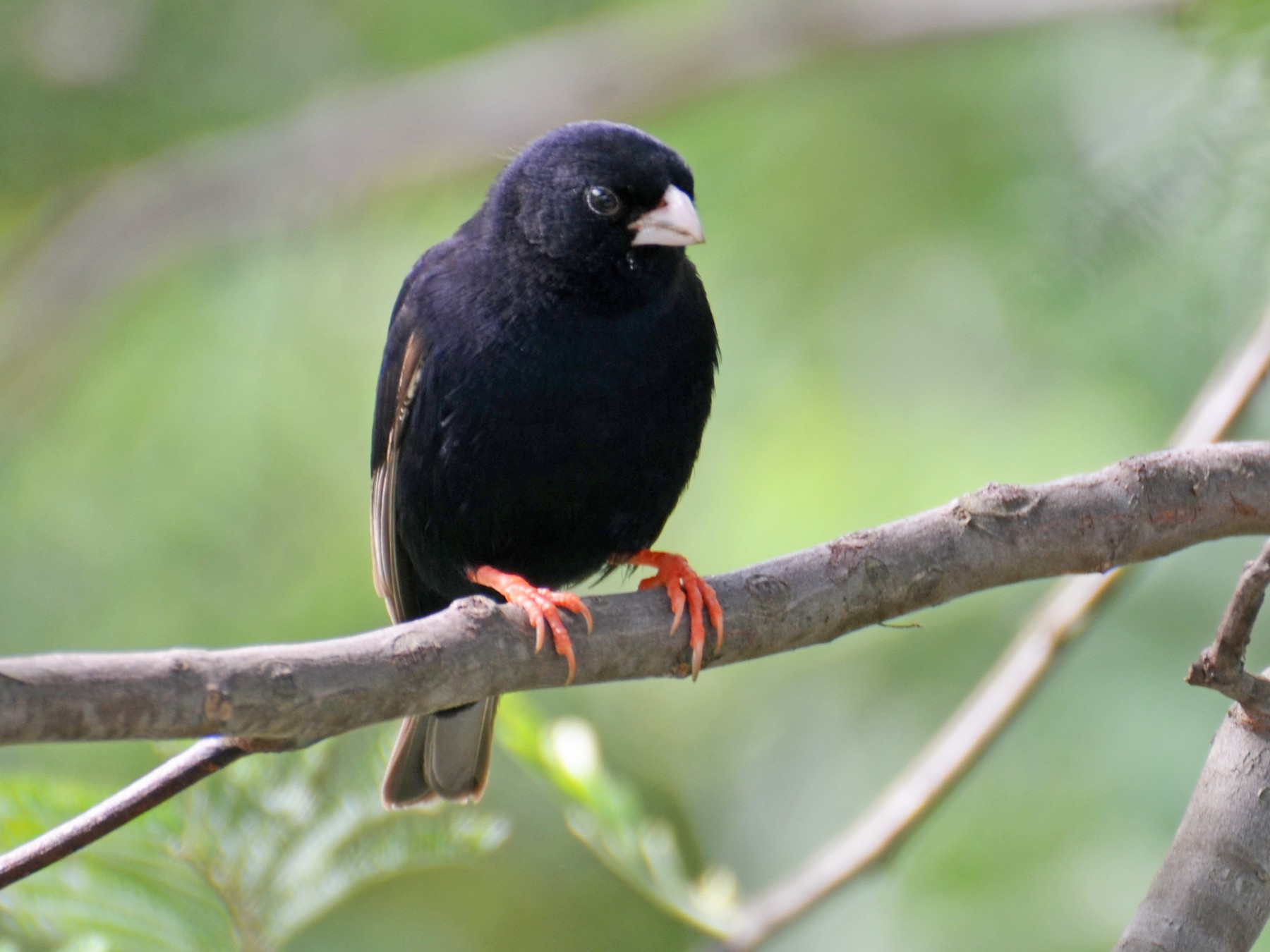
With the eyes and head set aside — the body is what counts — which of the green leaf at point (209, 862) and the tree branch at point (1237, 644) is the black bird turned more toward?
the tree branch

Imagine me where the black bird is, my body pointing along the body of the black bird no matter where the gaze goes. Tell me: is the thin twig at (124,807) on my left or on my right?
on my right

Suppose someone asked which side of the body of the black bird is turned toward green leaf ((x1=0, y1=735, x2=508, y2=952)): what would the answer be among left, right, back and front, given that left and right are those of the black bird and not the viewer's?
right
